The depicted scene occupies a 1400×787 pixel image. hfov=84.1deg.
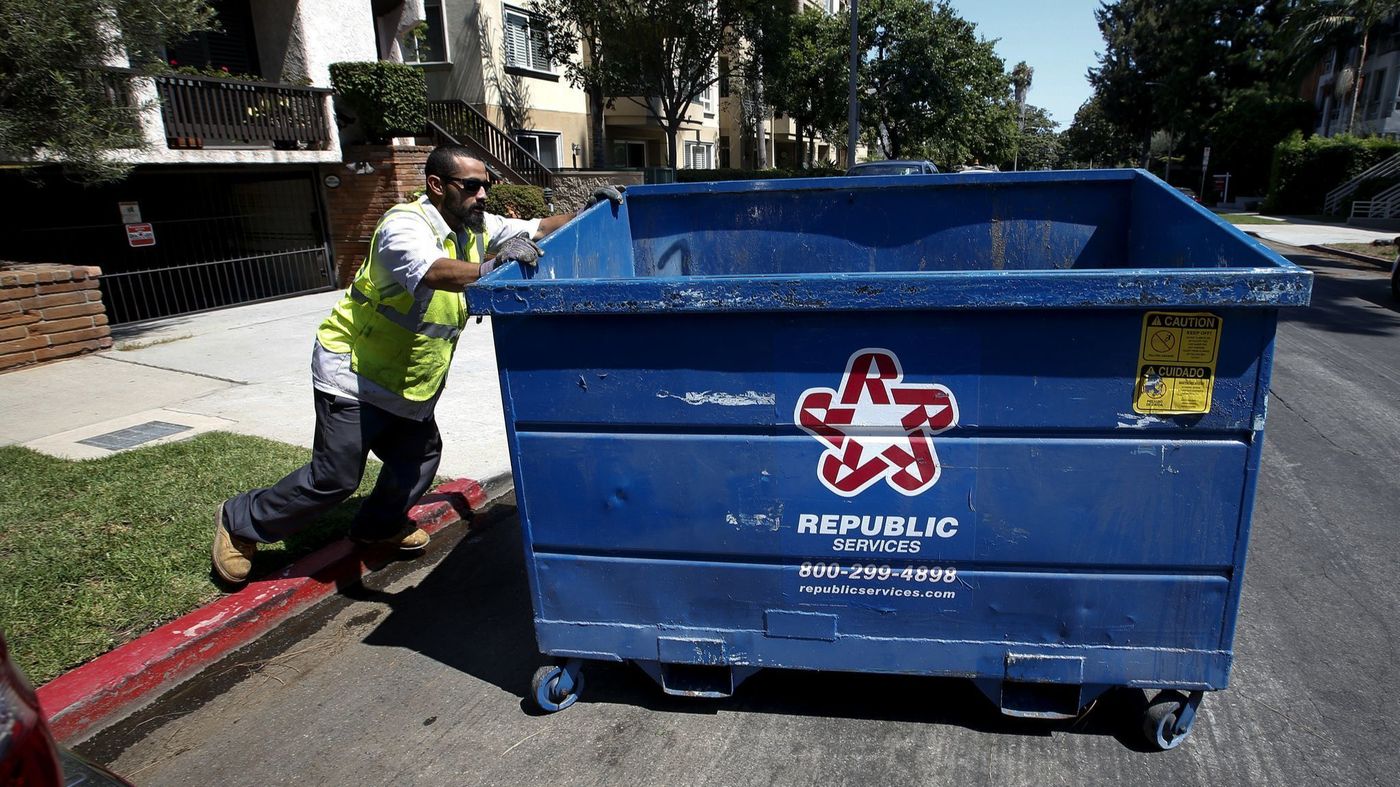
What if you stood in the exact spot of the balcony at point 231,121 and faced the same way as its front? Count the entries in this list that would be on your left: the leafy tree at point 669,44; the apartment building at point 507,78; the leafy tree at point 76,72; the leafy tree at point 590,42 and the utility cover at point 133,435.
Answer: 3

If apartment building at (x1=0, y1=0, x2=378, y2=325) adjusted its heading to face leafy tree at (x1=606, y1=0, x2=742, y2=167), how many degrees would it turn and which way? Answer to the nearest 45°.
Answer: approximately 90° to its left

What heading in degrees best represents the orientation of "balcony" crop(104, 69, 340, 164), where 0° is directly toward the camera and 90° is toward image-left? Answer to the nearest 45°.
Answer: approximately 315°

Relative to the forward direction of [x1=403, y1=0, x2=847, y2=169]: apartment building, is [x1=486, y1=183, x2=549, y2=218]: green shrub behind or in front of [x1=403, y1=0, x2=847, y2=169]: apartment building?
in front

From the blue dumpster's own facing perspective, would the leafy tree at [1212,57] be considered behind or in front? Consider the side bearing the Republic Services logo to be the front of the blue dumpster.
behind

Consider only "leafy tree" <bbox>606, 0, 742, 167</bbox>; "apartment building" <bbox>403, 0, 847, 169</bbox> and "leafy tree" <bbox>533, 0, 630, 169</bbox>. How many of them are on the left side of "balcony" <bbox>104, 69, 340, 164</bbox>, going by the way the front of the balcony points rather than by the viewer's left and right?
3

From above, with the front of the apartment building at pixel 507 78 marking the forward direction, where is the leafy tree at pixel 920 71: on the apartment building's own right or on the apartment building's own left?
on the apartment building's own left

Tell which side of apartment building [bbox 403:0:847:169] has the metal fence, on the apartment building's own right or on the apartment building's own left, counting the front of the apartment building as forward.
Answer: on the apartment building's own right

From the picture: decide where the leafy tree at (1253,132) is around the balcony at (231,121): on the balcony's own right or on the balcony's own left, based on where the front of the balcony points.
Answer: on the balcony's own left

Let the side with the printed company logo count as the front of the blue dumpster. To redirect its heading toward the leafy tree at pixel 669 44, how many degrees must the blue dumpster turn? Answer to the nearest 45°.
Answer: approximately 180°
